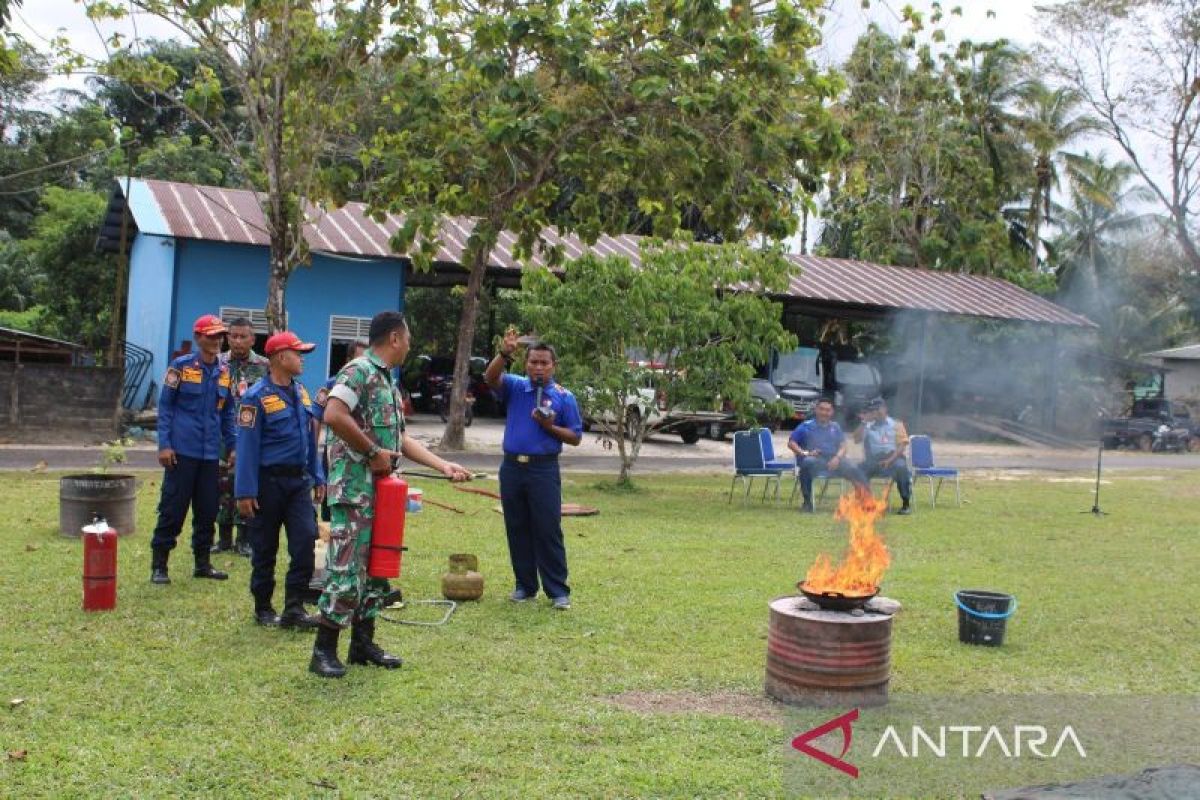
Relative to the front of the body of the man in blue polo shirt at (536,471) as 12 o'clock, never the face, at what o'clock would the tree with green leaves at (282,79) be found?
The tree with green leaves is roughly at 5 o'clock from the man in blue polo shirt.

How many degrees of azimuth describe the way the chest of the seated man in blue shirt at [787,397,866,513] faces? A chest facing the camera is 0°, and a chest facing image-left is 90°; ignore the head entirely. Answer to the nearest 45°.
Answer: approximately 0°

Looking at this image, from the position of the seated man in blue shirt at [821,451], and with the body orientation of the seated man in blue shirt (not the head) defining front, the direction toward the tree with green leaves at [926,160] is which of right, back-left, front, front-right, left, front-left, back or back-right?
back

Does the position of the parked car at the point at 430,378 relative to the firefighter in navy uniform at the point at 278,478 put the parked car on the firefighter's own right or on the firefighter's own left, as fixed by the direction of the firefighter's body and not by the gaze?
on the firefighter's own left

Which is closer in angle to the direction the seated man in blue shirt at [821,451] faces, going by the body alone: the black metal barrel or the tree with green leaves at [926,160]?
the black metal barrel

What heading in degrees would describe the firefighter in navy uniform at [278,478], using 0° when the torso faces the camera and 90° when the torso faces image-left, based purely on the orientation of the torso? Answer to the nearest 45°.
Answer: approximately 315°

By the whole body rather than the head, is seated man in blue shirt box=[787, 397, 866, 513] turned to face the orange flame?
yes

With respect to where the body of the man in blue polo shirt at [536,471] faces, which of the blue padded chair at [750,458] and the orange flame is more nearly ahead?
the orange flame

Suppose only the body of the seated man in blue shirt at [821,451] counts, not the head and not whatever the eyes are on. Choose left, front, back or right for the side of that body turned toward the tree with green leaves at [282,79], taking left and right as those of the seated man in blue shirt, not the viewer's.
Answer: right

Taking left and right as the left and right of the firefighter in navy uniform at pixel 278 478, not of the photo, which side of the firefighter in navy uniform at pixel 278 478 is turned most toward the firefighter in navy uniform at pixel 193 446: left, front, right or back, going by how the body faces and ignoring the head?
back

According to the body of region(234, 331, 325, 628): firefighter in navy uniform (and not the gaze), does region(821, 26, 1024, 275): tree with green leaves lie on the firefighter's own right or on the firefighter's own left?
on the firefighter's own left

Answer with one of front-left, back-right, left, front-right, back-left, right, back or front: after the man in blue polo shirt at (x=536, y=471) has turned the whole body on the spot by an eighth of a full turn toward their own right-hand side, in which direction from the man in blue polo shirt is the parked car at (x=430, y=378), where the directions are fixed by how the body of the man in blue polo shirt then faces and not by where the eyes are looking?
back-right

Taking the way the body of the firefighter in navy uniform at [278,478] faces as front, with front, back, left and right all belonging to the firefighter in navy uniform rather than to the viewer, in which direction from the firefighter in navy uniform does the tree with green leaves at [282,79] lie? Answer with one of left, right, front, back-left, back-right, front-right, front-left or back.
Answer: back-left

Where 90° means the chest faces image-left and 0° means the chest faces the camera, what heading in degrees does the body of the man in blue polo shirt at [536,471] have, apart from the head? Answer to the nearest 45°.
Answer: approximately 0°

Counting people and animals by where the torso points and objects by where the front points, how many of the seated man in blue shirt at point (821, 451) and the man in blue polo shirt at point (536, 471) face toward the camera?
2
